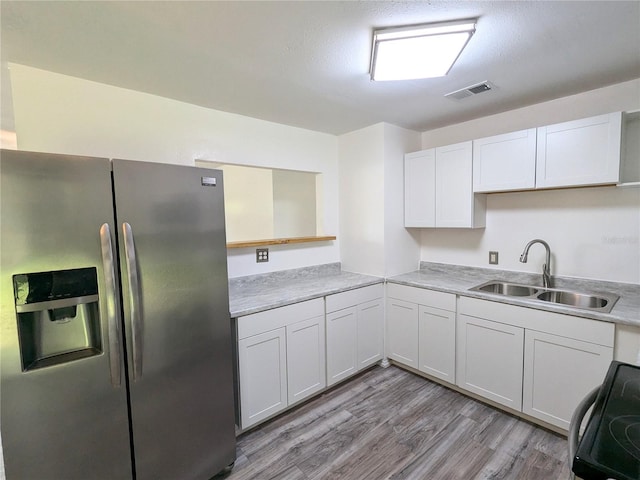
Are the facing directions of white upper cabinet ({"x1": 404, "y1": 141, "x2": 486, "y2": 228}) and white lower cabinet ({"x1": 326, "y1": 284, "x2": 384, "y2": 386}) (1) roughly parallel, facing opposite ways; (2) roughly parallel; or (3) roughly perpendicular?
roughly perpendicular

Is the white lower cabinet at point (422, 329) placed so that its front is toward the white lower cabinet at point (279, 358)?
yes

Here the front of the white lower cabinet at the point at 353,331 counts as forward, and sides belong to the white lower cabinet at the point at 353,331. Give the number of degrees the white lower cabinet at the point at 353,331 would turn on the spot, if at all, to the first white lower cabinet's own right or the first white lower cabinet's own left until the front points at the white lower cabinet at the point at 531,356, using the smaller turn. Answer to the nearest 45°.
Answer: approximately 45° to the first white lower cabinet's own left

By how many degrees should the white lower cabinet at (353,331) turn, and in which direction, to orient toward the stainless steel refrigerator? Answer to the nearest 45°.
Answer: approximately 90° to its right

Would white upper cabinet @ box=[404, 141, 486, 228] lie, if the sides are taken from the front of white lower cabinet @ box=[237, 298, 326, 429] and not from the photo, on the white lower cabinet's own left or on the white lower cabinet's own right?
on the white lower cabinet's own left

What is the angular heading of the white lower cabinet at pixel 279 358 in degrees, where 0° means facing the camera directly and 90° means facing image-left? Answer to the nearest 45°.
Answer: approximately 315°

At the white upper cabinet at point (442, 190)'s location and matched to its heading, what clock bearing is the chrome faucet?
The chrome faucet is roughly at 8 o'clock from the white upper cabinet.

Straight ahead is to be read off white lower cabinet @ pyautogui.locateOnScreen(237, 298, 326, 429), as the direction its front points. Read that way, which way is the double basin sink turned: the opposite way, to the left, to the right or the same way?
to the right

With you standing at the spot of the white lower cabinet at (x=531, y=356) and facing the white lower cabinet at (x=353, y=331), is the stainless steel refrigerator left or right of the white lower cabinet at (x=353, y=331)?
left

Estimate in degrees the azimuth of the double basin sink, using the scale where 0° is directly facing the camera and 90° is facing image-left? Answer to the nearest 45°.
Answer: approximately 0°

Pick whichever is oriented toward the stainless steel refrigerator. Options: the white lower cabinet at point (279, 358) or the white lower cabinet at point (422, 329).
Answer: the white lower cabinet at point (422, 329)

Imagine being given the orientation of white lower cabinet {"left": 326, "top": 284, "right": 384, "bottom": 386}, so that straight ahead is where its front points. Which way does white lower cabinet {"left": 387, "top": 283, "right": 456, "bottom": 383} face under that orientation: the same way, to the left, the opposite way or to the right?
to the right

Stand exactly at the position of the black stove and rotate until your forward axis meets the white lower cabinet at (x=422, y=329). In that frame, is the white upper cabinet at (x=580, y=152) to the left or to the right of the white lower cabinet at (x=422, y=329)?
right

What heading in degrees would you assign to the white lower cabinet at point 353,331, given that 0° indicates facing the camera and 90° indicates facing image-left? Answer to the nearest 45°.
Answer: approximately 315°

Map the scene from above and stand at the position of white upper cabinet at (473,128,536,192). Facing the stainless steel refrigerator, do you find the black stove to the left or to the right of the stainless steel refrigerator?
left
